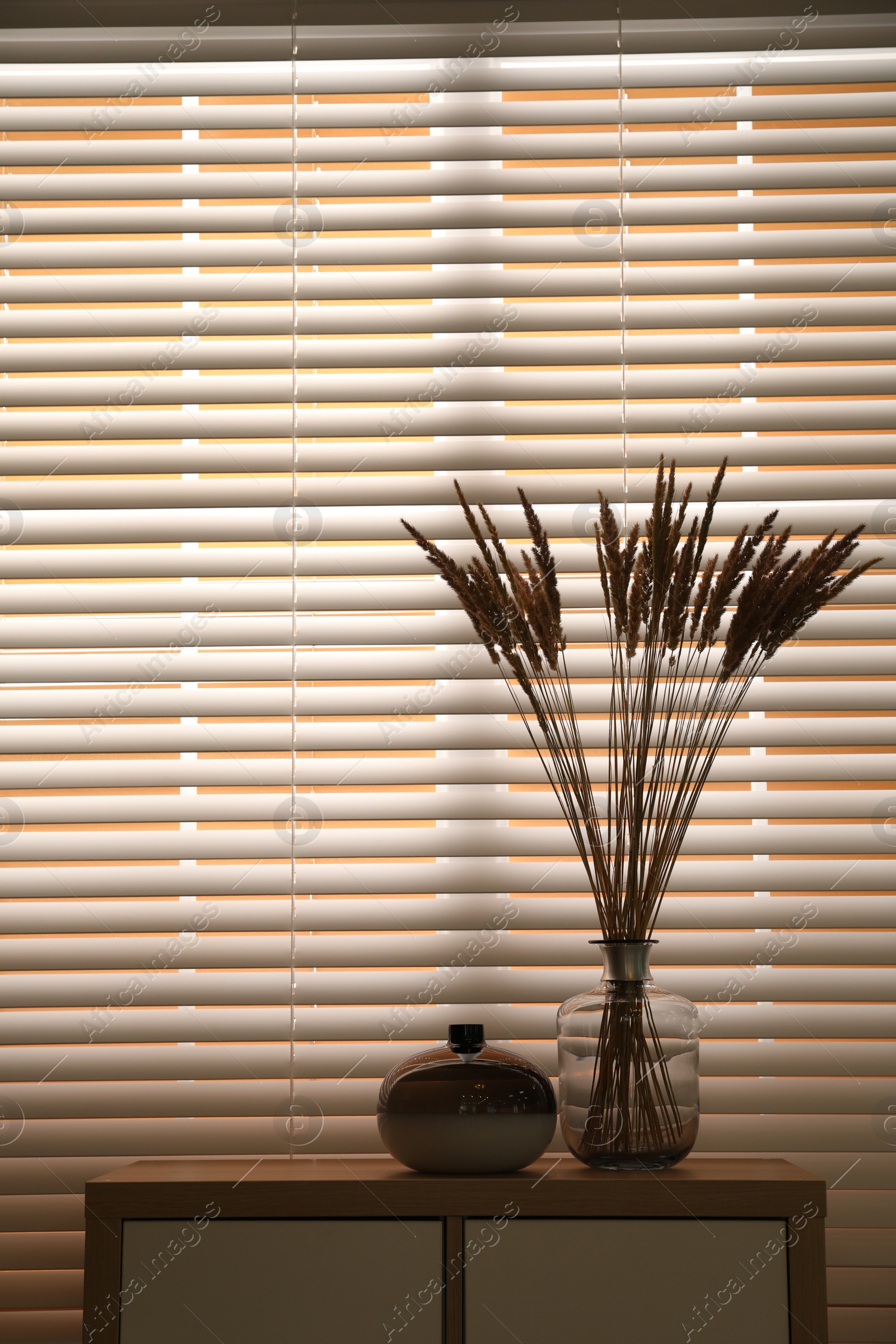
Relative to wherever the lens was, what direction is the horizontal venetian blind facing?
facing the viewer
